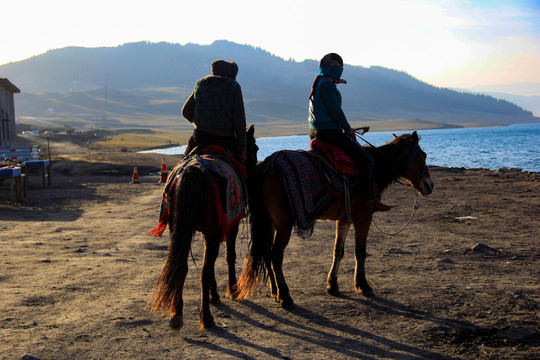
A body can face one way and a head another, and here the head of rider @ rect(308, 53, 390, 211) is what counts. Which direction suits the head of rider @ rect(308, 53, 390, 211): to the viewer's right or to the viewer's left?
to the viewer's right

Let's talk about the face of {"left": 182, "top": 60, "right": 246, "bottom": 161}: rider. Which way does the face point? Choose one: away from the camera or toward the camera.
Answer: away from the camera

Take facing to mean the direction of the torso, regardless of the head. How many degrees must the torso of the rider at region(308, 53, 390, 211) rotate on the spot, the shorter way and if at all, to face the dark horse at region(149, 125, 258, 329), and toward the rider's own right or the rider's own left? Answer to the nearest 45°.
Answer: approximately 135° to the rider's own right

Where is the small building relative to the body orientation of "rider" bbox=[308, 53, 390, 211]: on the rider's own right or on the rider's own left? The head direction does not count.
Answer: on the rider's own left

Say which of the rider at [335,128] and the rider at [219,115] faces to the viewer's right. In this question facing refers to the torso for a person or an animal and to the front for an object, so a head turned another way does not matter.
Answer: the rider at [335,128]

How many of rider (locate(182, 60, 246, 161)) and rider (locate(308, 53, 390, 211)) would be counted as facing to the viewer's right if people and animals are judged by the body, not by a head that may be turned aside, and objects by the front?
1

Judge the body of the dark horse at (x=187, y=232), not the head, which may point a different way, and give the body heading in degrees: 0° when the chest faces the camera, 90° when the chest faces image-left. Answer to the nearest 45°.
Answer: approximately 225°

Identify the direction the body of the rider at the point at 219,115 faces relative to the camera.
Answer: away from the camera

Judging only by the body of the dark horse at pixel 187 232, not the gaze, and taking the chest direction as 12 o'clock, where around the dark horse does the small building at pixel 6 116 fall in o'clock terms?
The small building is roughly at 10 o'clock from the dark horse.

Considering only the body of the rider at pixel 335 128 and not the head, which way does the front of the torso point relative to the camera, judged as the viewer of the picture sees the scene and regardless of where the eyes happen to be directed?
to the viewer's right

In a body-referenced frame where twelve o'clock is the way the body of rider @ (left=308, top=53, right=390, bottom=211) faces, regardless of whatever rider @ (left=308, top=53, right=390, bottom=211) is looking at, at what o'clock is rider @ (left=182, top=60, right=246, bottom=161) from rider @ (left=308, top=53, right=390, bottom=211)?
rider @ (left=182, top=60, right=246, bottom=161) is roughly at 5 o'clock from rider @ (left=308, top=53, right=390, bottom=211).

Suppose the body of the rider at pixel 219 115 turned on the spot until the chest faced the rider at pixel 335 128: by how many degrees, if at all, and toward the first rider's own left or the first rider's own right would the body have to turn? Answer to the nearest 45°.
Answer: approximately 90° to the first rider's own right
